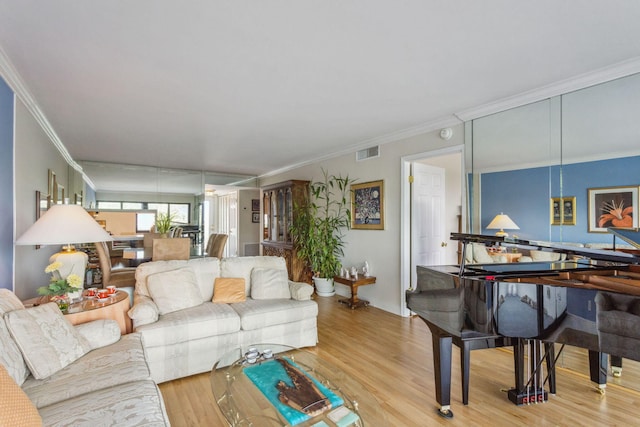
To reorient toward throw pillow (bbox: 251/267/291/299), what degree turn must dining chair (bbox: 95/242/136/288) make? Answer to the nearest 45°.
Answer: approximately 45° to its right

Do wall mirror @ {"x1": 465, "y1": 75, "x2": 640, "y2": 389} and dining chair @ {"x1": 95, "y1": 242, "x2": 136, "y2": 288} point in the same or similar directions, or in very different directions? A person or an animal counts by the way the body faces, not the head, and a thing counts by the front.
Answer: very different directions

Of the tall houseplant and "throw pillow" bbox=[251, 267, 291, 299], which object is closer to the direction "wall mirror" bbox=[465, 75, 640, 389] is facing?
the throw pillow

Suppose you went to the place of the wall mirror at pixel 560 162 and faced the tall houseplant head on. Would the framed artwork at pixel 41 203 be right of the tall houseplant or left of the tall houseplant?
left

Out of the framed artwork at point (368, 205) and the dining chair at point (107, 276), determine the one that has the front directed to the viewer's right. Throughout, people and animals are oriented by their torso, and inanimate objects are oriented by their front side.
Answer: the dining chair

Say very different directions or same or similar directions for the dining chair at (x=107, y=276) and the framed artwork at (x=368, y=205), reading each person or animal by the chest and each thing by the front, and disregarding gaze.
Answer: very different directions

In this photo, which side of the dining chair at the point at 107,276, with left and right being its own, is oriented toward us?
right

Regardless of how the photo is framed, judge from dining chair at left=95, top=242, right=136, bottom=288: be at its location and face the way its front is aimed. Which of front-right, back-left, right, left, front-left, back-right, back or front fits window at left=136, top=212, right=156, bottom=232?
left
